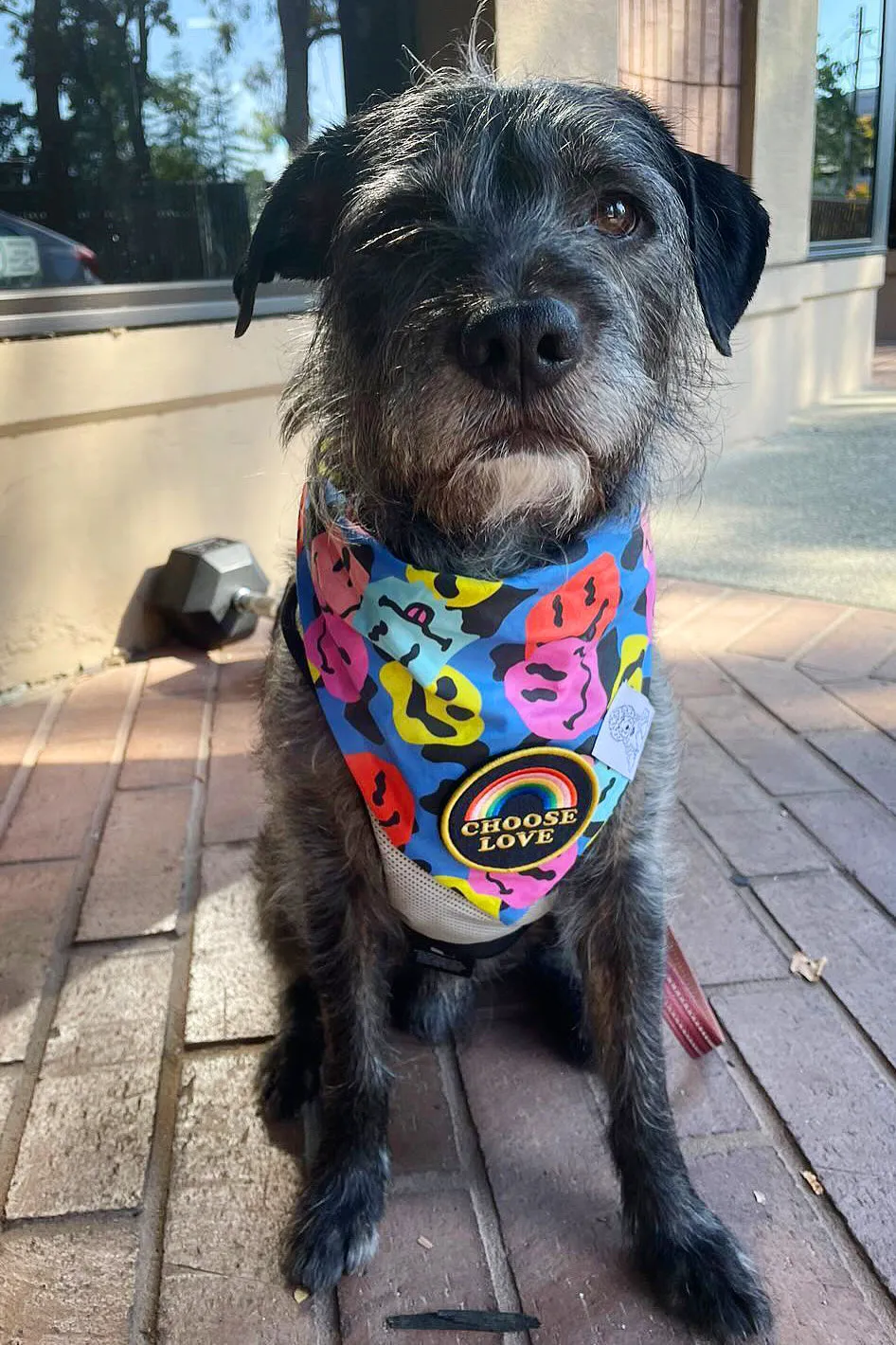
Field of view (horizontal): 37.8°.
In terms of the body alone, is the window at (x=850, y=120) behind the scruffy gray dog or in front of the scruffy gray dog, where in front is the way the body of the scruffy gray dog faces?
behind

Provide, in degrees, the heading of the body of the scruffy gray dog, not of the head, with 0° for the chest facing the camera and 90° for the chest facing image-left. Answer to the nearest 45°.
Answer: approximately 0°
